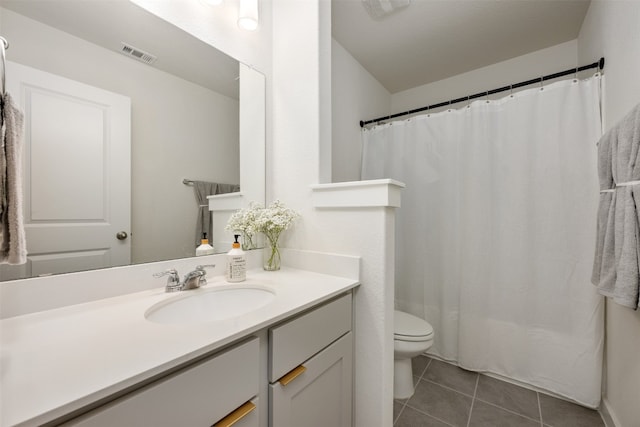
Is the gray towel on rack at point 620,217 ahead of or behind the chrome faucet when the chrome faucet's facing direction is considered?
ahead

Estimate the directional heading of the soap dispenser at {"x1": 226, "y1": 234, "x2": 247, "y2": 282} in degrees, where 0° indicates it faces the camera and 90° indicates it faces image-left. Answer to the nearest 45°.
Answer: approximately 315°

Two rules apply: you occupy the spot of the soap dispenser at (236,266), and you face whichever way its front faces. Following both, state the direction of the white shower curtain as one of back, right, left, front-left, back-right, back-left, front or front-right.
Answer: front-left

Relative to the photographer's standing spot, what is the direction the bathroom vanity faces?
facing the viewer and to the right of the viewer

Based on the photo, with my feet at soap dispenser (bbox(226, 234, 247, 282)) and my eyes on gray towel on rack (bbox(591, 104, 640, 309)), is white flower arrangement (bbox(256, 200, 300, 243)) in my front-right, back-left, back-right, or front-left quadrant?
front-left

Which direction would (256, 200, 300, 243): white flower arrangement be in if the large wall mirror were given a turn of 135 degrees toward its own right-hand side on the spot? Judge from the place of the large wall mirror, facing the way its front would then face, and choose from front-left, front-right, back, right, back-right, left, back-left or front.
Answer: back

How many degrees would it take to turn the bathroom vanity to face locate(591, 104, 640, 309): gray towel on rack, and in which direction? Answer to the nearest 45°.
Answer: approximately 45° to its left

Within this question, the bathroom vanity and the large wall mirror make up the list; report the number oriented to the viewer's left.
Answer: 0
